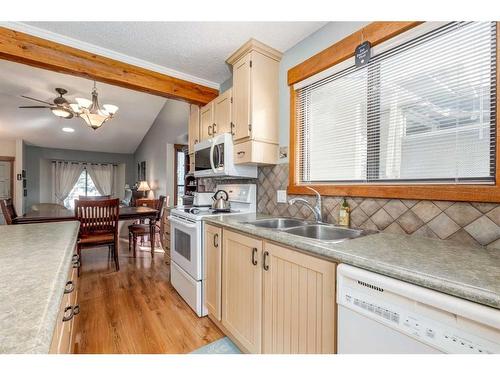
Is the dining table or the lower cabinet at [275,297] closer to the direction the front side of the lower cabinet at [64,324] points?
the lower cabinet

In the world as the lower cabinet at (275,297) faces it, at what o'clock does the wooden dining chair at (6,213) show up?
The wooden dining chair is roughly at 2 o'clock from the lower cabinet.

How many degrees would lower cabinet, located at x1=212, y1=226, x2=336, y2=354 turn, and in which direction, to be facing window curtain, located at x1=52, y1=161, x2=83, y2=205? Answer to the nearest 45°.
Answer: approximately 90° to its right

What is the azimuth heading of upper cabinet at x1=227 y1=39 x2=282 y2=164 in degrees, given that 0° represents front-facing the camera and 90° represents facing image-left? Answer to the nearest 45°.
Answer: approximately 45°

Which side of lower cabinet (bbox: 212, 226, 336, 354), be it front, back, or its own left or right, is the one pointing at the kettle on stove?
right

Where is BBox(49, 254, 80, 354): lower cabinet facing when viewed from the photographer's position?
facing to the right of the viewer

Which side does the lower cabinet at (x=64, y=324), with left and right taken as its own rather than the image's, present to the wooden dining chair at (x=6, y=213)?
left

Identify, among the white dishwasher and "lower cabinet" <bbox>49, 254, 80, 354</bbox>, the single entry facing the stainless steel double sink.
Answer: the lower cabinet

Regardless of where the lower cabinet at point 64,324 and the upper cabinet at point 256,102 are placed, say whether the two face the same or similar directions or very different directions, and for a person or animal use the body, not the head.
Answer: very different directions

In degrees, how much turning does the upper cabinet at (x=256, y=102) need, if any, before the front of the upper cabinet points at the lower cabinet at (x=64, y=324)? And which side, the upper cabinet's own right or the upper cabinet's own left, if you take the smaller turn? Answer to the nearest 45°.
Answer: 0° — it already faces it

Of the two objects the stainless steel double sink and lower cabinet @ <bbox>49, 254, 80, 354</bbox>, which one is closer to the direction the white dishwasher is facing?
the lower cabinet

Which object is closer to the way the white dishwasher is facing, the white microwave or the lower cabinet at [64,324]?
the lower cabinet
